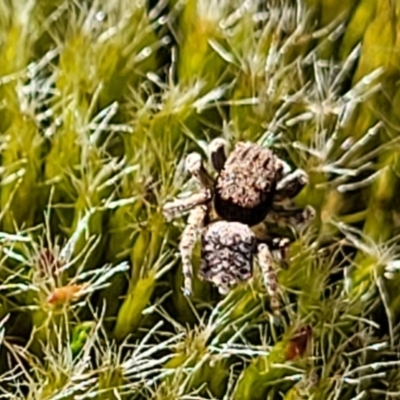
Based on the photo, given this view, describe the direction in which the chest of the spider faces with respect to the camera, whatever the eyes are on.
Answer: away from the camera
